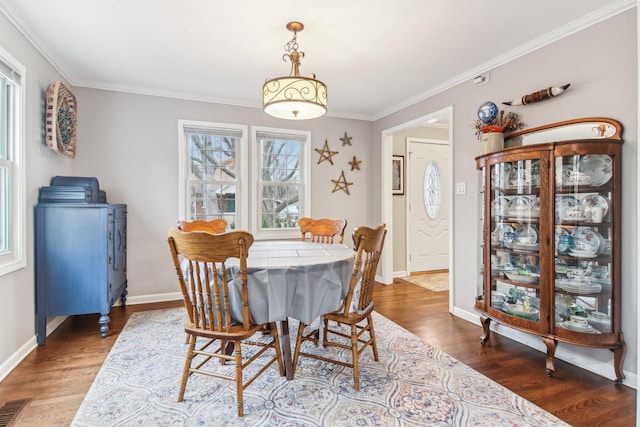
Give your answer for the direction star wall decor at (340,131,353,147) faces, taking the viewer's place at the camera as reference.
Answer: facing the viewer

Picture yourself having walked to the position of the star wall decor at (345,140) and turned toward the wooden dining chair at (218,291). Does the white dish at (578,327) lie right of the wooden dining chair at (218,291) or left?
left

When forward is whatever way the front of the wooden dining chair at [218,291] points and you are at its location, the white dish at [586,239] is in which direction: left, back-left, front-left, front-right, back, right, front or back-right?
front-right

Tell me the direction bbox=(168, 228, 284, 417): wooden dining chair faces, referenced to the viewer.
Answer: facing away from the viewer and to the right of the viewer

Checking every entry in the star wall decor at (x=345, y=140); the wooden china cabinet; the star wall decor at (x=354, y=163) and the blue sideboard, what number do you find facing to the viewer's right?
1

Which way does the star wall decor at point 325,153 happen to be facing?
toward the camera

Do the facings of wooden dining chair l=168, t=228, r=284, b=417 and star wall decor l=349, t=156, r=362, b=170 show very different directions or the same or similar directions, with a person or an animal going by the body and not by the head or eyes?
very different directions

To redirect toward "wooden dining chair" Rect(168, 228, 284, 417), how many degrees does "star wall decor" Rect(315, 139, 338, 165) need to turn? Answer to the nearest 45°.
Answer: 0° — it already faces it

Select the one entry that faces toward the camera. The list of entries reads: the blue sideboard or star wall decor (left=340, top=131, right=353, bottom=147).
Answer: the star wall decor

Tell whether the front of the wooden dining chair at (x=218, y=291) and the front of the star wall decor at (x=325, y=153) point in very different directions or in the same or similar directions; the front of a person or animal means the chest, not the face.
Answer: very different directions

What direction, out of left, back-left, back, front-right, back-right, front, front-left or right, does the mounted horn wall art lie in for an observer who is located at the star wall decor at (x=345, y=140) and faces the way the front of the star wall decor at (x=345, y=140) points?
front-left

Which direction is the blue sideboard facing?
to the viewer's right

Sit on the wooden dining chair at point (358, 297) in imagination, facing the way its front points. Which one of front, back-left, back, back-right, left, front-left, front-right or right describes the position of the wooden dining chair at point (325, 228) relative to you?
front-right

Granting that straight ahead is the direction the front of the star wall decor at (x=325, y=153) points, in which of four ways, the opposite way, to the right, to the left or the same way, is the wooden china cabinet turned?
to the right
